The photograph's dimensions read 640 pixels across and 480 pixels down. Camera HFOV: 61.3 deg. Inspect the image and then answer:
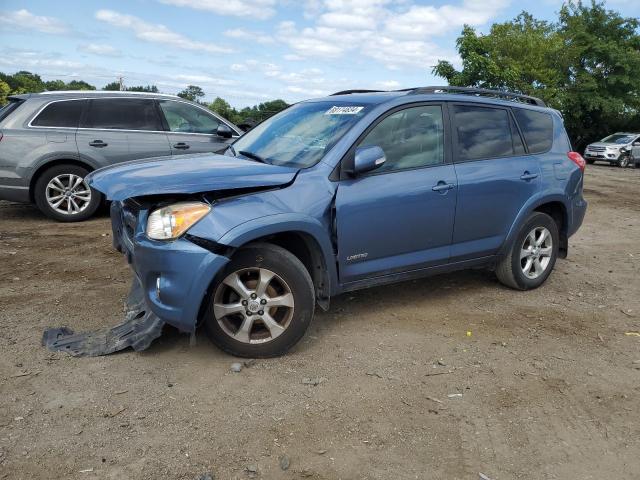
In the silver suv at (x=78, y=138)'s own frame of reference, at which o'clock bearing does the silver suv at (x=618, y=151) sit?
the silver suv at (x=618, y=151) is roughly at 11 o'clock from the silver suv at (x=78, y=138).

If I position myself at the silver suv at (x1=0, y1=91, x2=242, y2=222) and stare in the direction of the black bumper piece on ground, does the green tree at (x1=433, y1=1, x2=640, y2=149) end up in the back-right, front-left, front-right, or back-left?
back-left

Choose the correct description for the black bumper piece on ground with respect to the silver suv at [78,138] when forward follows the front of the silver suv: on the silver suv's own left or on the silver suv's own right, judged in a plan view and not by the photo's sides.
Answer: on the silver suv's own right

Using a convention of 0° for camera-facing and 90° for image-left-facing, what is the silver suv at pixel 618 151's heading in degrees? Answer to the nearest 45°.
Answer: approximately 45°

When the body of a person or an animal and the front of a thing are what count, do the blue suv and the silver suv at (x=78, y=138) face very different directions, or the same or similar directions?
very different directions

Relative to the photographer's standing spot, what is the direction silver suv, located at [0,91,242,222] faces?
facing to the right of the viewer

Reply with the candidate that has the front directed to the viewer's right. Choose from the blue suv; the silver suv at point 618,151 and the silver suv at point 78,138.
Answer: the silver suv at point 78,138

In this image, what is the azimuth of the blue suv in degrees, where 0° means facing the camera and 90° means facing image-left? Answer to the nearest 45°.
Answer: approximately 45°

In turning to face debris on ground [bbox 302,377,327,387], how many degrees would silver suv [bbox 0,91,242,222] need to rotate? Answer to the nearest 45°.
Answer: approximately 90° to its right

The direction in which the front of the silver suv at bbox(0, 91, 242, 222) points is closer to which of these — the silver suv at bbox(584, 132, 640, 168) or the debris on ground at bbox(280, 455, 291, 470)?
the silver suv

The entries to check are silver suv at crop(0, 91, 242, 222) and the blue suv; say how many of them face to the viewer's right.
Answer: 1
